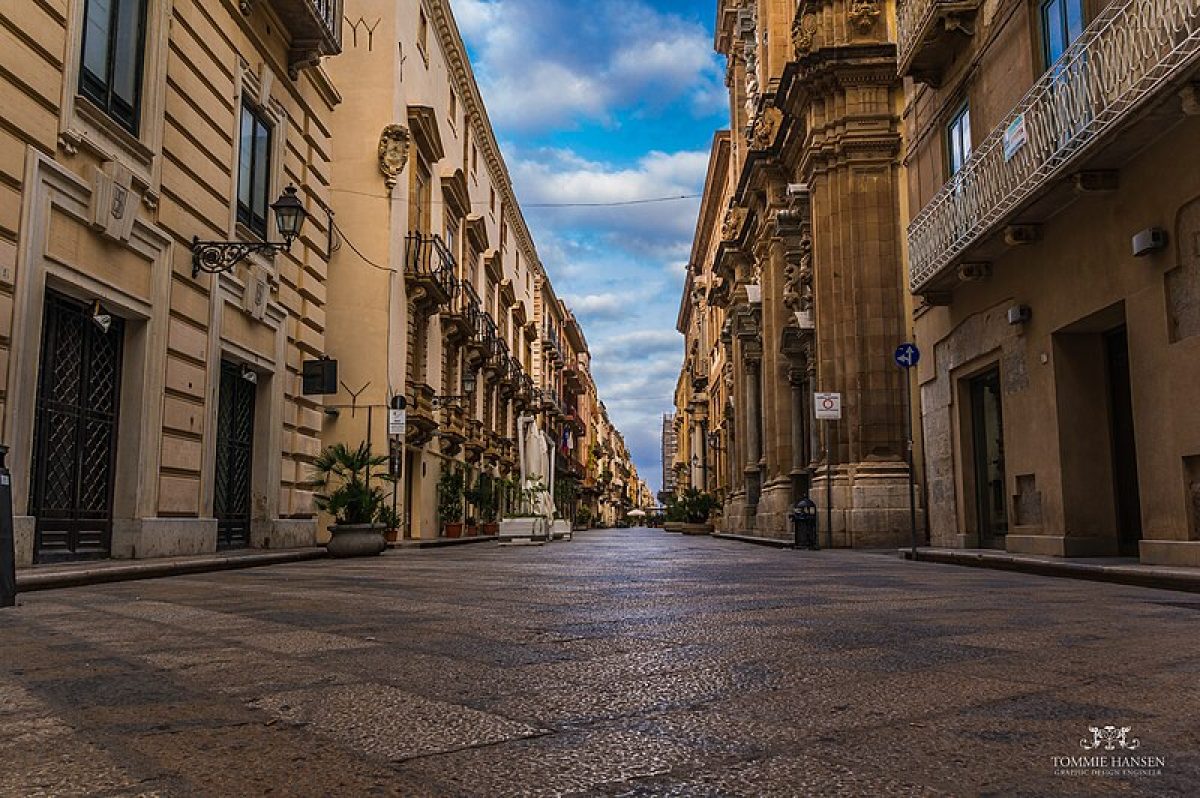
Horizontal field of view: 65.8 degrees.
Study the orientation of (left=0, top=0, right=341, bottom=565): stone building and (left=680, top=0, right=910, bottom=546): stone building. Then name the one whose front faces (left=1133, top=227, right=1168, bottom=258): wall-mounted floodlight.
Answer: (left=0, top=0, right=341, bottom=565): stone building

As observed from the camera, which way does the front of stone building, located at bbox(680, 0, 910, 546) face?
facing to the left of the viewer

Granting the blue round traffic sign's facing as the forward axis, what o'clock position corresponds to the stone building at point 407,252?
The stone building is roughly at 4 o'clock from the blue round traffic sign.

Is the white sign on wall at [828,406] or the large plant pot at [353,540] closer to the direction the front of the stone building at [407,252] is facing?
the white sign on wall

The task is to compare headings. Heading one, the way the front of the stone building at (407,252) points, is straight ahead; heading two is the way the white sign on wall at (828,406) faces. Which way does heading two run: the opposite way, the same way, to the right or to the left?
to the right

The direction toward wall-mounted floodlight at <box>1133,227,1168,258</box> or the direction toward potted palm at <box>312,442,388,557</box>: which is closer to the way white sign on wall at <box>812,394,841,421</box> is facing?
the wall-mounted floodlight

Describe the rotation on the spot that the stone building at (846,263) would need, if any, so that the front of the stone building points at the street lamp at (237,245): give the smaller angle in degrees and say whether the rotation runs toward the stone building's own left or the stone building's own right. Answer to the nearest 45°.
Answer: approximately 45° to the stone building's own left

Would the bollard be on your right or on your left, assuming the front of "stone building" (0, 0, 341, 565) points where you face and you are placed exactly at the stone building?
on your right

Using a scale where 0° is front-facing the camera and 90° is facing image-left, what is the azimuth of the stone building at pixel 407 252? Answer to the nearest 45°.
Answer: approximately 270°

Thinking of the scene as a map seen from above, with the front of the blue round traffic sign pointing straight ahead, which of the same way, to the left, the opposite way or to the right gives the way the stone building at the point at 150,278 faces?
to the left

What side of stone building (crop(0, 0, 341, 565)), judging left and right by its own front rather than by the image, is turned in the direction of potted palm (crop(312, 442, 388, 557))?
left
